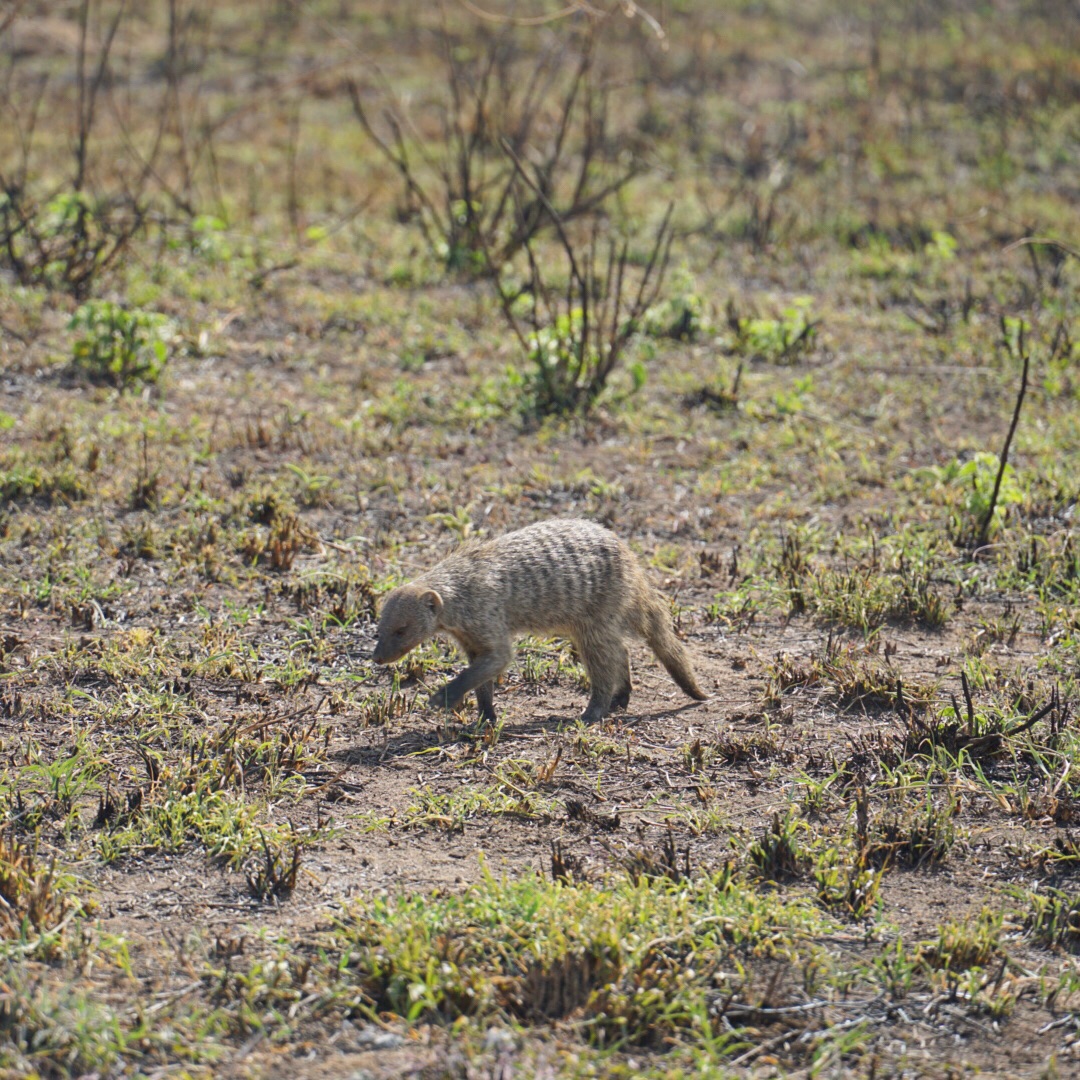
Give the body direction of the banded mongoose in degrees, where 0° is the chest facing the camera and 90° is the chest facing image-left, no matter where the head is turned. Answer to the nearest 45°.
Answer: approximately 90°
